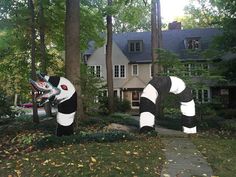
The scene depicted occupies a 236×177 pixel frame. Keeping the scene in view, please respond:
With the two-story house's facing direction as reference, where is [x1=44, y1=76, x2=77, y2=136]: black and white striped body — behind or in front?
in front

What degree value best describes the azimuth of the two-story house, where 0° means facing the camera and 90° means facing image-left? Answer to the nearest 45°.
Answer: approximately 0°

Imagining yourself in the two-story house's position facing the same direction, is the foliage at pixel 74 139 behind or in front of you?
in front

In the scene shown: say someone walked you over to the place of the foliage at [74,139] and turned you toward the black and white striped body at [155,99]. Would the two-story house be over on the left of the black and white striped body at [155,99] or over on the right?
left

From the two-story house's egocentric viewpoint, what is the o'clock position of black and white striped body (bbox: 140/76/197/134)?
The black and white striped body is roughly at 12 o'clock from the two-story house.
